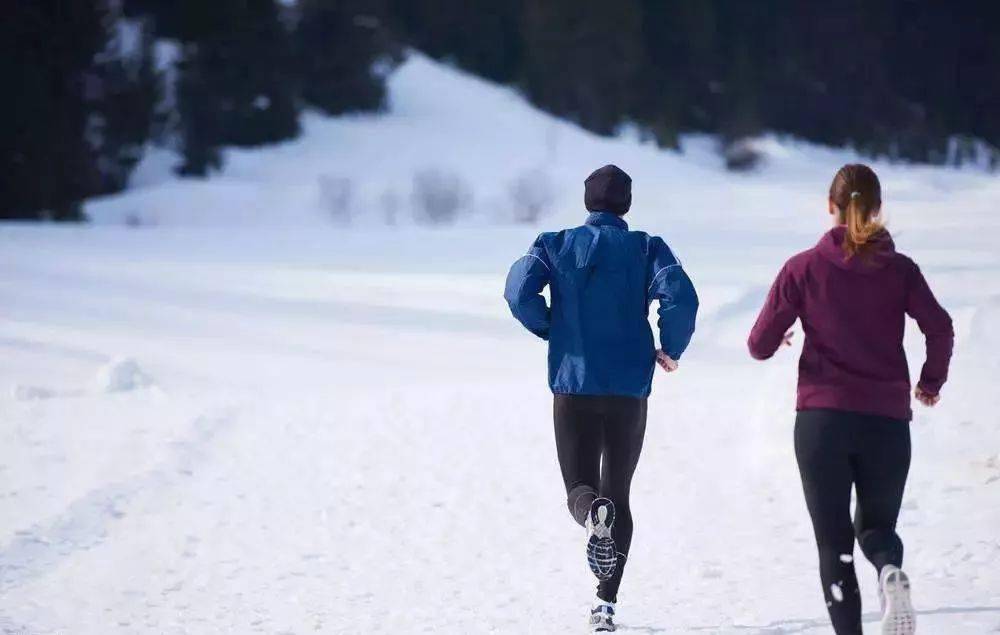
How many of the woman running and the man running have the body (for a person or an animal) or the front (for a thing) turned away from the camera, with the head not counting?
2

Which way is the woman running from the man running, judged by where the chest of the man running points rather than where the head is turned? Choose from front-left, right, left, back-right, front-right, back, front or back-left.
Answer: back-right

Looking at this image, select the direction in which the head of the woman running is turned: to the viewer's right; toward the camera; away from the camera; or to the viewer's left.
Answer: away from the camera

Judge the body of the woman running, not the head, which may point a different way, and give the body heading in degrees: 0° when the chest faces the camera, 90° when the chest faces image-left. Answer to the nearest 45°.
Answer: approximately 180°

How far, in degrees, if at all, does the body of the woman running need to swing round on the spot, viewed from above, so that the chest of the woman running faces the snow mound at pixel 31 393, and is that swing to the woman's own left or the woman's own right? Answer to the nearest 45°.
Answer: approximately 45° to the woman's own left

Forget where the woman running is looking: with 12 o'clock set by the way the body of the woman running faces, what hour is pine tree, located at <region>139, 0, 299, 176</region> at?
The pine tree is roughly at 11 o'clock from the woman running.

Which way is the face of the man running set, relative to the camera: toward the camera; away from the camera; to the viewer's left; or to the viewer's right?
away from the camera

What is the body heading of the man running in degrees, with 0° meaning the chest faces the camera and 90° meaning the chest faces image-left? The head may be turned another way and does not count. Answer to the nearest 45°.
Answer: approximately 180°
